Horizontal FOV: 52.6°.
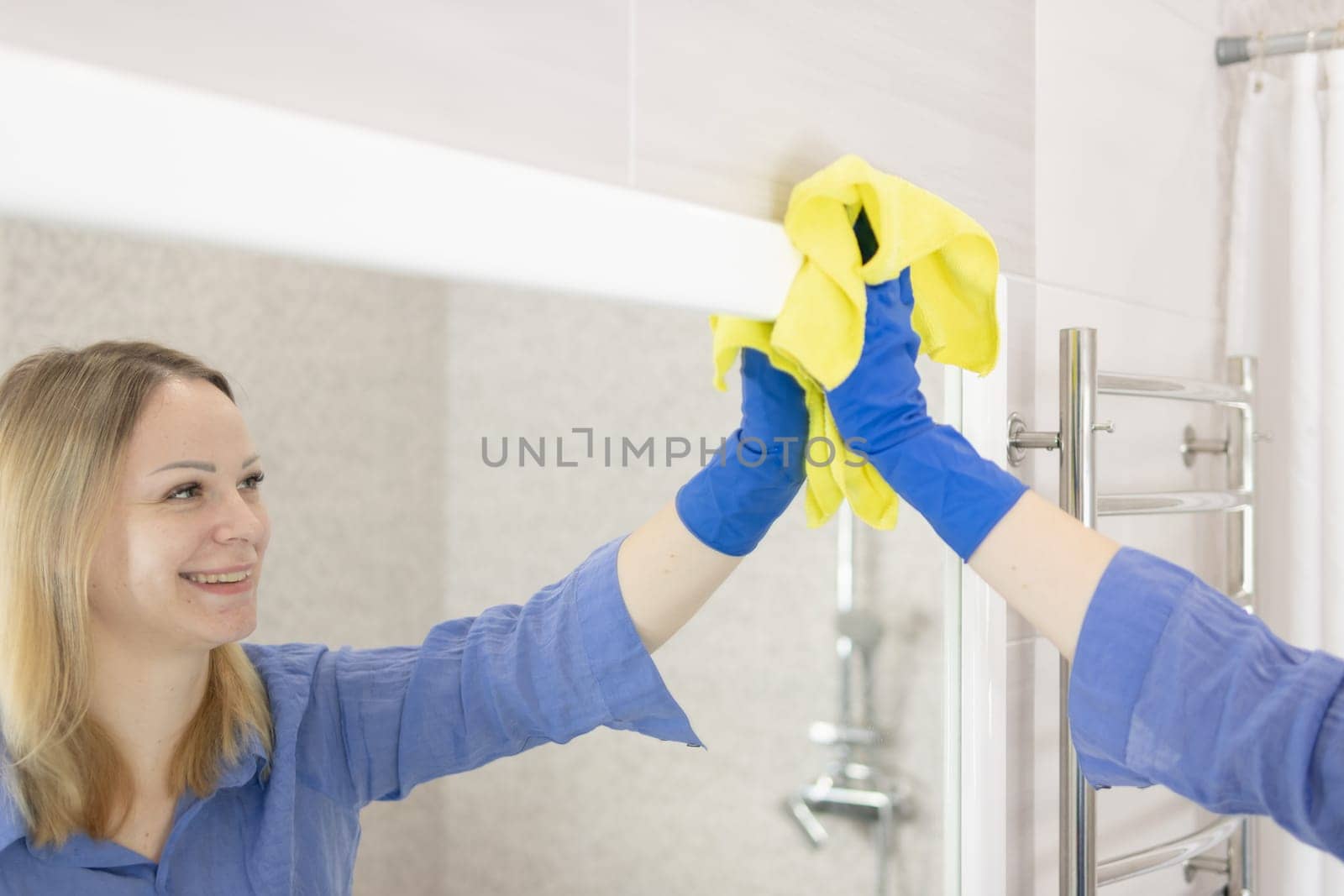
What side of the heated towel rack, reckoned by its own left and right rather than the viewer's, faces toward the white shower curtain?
left

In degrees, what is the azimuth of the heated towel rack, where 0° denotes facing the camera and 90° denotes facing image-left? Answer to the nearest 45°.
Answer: approximately 315°

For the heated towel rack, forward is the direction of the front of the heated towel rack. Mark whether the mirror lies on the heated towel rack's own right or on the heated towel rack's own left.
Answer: on the heated towel rack's own right
